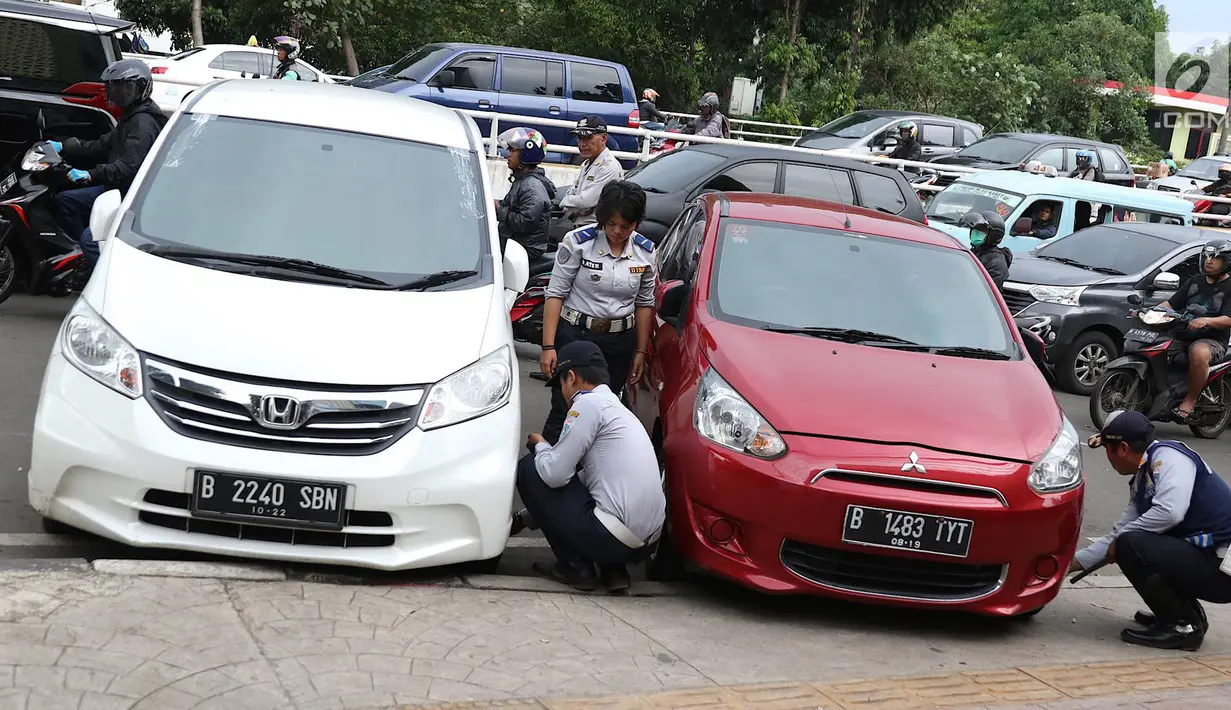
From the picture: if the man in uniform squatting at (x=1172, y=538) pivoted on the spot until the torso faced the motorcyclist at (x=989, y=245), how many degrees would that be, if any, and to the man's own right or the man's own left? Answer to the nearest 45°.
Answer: approximately 90° to the man's own right

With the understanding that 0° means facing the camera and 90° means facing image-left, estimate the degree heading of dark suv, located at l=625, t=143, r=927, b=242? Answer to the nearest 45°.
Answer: approximately 45°

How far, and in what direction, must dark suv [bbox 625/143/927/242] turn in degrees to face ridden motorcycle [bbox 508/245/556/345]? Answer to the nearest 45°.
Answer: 0° — it already faces it

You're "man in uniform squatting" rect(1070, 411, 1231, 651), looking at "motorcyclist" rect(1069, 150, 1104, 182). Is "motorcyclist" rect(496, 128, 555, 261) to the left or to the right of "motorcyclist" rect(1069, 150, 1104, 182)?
left

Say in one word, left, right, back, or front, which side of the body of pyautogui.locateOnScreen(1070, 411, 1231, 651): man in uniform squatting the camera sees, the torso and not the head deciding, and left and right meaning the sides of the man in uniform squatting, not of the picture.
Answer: left

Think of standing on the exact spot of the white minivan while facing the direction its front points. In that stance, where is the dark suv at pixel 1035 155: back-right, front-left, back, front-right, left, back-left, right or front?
back-left

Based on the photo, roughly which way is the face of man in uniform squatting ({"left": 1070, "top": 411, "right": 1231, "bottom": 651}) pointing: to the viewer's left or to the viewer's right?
to the viewer's left

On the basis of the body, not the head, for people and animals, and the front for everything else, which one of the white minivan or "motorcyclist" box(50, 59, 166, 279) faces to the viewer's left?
the motorcyclist

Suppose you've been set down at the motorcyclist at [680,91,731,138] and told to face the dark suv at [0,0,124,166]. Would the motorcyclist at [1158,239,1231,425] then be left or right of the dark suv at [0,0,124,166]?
left
